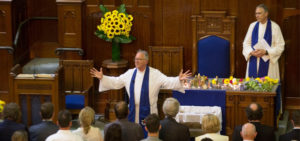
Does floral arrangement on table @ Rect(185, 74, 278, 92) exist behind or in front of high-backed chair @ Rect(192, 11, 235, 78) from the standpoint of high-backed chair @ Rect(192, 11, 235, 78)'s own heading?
in front

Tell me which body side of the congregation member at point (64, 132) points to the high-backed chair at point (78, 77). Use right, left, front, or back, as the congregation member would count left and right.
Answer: front

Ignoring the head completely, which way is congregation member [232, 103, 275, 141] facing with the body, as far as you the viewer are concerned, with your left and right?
facing away from the viewer

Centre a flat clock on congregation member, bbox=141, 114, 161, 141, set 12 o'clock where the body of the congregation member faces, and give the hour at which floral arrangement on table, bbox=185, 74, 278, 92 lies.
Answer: The floral arrangement on table is roughly at 1 o'clock from the congregation member.

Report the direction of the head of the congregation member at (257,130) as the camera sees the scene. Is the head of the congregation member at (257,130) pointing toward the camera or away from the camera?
away from the camera

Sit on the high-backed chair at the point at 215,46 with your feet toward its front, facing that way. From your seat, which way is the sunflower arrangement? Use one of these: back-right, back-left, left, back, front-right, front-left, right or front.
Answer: right

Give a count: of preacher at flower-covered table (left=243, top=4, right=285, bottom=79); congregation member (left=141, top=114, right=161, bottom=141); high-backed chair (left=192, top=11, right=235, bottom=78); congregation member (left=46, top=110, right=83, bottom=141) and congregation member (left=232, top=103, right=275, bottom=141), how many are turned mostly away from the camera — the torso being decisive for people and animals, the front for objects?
3

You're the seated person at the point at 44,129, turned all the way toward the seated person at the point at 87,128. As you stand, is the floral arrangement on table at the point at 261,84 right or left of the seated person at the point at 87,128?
left

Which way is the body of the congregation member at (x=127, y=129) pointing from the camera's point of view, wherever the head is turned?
away from the camera

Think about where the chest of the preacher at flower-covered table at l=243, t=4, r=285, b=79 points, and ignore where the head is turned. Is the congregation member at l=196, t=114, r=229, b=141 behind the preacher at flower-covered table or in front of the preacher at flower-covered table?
in front

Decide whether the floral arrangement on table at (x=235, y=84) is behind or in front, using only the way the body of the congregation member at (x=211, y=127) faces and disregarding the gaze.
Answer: in front

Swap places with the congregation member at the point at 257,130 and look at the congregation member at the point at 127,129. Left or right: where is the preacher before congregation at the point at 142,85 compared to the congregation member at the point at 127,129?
right

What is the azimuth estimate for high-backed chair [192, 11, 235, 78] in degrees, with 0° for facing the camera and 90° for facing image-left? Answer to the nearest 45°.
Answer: approximately 0°

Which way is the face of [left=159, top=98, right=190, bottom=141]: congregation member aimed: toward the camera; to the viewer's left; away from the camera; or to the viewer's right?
away from the camera

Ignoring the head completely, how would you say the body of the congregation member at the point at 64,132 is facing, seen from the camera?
away from the camera

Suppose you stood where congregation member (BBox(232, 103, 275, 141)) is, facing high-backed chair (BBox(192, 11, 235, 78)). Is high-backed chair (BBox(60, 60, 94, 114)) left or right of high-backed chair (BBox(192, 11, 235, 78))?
left

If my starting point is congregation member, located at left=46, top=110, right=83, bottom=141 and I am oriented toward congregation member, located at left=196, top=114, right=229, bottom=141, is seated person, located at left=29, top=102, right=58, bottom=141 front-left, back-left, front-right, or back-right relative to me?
back-left

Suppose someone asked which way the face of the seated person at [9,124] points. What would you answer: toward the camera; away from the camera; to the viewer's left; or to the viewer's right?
away from the camera
